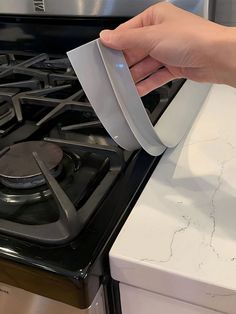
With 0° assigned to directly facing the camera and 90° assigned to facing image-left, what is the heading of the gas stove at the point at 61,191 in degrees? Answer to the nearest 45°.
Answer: approximately 45°
